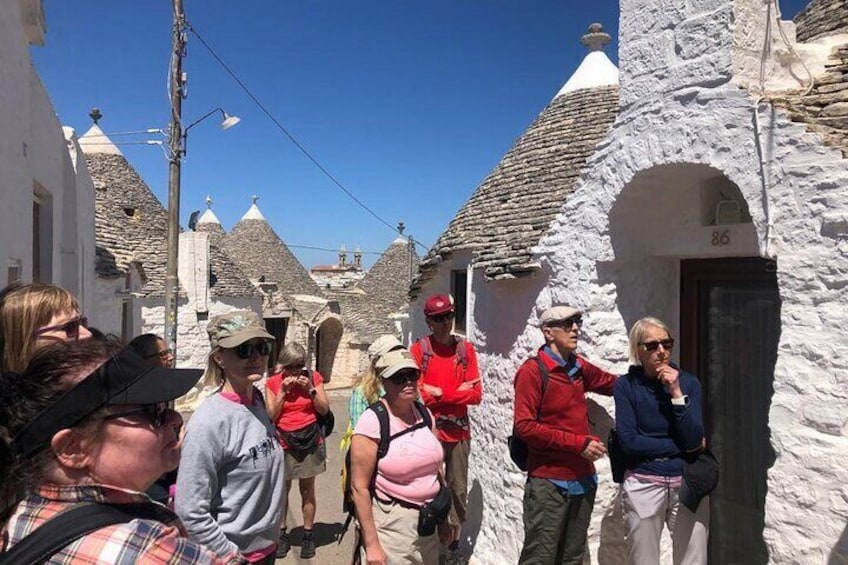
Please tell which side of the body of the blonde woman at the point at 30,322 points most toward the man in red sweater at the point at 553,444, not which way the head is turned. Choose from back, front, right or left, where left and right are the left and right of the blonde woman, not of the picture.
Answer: front

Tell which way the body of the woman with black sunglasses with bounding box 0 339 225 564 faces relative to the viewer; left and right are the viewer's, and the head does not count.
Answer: facing to the right of the viewer

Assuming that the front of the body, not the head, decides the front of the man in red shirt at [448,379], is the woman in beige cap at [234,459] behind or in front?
in front

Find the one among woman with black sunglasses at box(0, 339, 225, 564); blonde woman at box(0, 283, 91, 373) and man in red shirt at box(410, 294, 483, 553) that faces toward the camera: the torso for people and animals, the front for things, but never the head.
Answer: the man in red shirt

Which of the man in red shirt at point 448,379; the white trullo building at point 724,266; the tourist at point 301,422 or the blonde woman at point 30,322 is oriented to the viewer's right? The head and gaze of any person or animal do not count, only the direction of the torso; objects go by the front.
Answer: the blonde woman

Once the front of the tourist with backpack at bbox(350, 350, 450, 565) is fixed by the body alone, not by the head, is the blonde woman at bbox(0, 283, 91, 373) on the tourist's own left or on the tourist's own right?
on the tourist's own right

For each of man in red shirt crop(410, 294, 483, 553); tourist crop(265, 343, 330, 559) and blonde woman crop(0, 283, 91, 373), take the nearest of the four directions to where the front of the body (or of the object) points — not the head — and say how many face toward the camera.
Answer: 2

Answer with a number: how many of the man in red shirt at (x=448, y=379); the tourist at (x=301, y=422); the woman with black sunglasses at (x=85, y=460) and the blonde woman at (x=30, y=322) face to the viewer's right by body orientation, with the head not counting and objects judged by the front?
2

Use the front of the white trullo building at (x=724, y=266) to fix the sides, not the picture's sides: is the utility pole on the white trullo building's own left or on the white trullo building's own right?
on the white trullo building's own right

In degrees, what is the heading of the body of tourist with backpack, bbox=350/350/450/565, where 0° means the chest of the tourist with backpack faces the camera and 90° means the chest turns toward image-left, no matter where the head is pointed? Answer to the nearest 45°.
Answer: approximately 315°

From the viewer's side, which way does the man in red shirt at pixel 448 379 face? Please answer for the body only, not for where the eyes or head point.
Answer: toward the camera

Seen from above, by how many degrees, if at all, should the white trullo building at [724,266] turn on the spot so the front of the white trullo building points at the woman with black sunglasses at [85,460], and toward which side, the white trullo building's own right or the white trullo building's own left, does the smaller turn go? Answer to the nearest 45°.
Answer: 0° — it already faces them

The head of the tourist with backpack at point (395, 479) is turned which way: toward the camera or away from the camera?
toward the camera

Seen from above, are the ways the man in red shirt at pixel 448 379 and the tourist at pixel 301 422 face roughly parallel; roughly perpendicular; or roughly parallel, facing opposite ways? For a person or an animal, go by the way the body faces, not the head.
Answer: roughly parallel

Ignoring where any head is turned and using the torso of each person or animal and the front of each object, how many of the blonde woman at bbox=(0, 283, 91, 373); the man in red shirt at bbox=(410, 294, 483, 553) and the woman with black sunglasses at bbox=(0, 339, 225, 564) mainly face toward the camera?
1

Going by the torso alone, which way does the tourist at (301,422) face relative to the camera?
toward the camera
